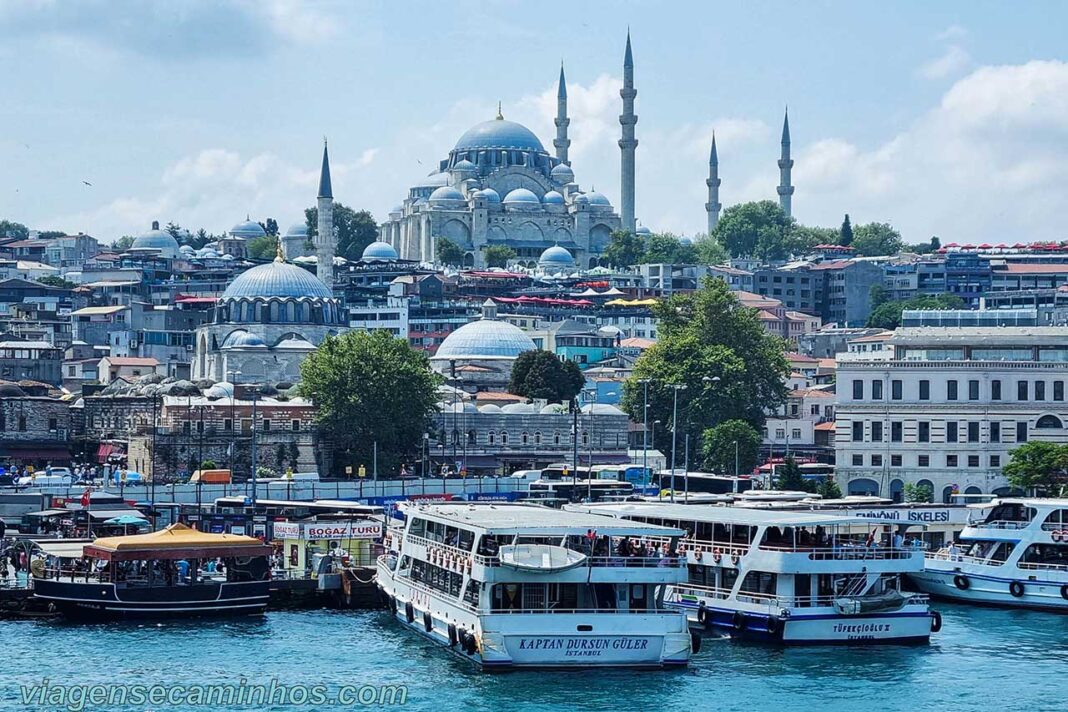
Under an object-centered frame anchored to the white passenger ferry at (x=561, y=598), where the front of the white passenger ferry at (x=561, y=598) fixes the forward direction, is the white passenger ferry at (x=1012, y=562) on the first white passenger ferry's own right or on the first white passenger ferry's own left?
on the first white passenger ferry's own right

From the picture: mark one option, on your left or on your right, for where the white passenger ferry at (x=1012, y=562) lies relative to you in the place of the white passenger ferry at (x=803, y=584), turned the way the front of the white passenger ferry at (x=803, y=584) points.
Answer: on your right

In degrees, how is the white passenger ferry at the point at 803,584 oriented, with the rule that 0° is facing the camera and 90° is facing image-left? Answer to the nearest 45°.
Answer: approximately 135°

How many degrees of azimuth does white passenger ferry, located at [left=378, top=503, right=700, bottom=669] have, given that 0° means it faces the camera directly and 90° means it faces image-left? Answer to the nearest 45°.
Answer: approximately 135°

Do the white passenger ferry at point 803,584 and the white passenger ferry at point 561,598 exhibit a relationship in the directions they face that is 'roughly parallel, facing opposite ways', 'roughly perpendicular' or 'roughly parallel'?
roughly parallel

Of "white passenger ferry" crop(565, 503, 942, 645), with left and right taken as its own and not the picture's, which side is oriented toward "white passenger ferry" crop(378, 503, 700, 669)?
left

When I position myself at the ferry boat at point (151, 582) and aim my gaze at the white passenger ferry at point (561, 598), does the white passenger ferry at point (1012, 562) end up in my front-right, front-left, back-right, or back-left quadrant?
front-left

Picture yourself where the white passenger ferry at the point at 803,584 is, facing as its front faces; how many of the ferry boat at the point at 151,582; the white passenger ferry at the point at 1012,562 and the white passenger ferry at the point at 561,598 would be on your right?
1

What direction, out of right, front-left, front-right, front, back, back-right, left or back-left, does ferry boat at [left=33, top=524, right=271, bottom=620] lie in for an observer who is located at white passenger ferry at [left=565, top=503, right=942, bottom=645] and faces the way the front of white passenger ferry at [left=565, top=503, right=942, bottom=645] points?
front-left

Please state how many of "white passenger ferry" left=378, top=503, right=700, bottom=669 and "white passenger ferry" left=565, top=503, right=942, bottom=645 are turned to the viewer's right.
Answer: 0
